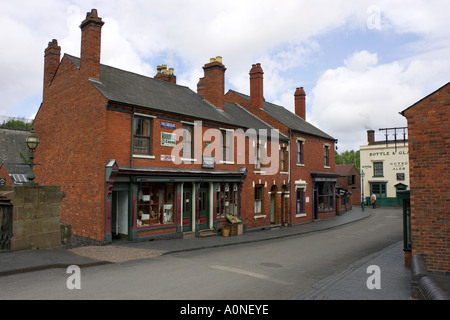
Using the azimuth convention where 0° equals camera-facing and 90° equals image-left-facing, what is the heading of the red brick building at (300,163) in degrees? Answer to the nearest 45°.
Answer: approximately 315°

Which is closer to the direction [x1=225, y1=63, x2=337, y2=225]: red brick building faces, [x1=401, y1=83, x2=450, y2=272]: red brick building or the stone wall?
the red brick building

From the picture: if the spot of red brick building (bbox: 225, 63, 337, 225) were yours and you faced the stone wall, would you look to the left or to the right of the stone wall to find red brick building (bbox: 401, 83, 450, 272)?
left

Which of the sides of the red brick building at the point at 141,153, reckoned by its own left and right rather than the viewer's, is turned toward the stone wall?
right

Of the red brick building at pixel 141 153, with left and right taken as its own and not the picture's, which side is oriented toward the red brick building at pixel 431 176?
front

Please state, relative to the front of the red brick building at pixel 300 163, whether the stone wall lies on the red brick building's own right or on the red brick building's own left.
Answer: on the red brick building's own right

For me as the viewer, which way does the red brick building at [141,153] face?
facing the viewer and to the right of the viewer

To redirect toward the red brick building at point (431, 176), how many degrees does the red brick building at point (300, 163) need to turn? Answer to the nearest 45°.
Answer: approximately 45° to its right
